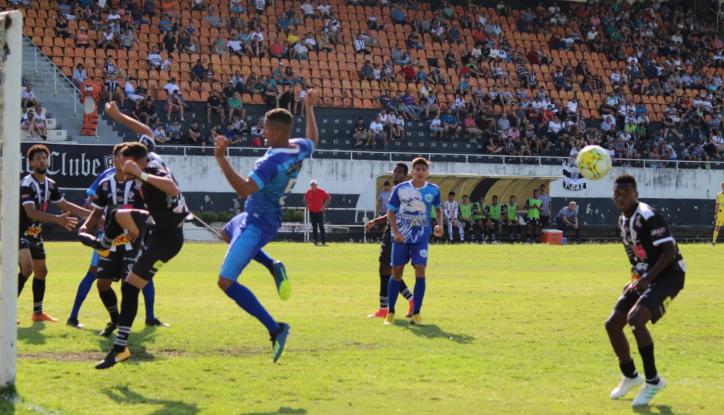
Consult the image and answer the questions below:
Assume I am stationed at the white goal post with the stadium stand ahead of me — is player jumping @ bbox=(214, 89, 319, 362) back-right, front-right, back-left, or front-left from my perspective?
front-right

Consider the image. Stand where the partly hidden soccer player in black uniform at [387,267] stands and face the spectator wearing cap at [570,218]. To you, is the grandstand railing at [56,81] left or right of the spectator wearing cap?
left

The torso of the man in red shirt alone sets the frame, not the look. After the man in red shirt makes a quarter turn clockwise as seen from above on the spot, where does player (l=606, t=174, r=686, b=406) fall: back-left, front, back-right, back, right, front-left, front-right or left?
left

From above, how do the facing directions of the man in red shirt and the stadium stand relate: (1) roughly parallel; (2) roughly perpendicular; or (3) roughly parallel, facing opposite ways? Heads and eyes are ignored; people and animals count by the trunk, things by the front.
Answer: roughly parallel

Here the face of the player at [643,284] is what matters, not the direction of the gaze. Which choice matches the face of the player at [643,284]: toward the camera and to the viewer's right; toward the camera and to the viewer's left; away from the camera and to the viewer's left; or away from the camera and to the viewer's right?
toward the camera and to the viewer's left

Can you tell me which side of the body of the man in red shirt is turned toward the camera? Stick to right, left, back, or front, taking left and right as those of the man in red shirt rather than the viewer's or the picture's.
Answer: front

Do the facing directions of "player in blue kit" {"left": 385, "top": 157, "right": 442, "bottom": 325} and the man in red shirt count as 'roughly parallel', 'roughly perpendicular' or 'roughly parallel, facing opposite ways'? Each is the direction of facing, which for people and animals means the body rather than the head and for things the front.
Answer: roughly parallel

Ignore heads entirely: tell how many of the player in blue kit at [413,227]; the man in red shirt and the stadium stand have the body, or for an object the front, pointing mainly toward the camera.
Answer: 3

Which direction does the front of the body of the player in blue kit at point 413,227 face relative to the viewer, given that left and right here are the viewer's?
facing the viewer

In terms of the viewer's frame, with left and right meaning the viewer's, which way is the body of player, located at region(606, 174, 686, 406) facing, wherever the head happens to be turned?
facing the viewer and to the left of the viewer

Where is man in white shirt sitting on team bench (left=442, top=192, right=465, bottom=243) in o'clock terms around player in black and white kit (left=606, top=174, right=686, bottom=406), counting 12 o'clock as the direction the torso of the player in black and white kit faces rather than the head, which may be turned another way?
The man in white shirt sitting on team bench is roughly at 4 o'clock from the player in black and white kit.

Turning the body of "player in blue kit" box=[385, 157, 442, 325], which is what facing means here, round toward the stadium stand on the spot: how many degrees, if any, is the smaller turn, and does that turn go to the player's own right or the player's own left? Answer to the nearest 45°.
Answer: approximately 180°

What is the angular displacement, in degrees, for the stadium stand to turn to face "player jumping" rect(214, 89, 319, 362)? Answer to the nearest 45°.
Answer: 0° — it already faces them

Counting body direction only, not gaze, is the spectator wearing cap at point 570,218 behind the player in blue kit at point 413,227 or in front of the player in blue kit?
behind
